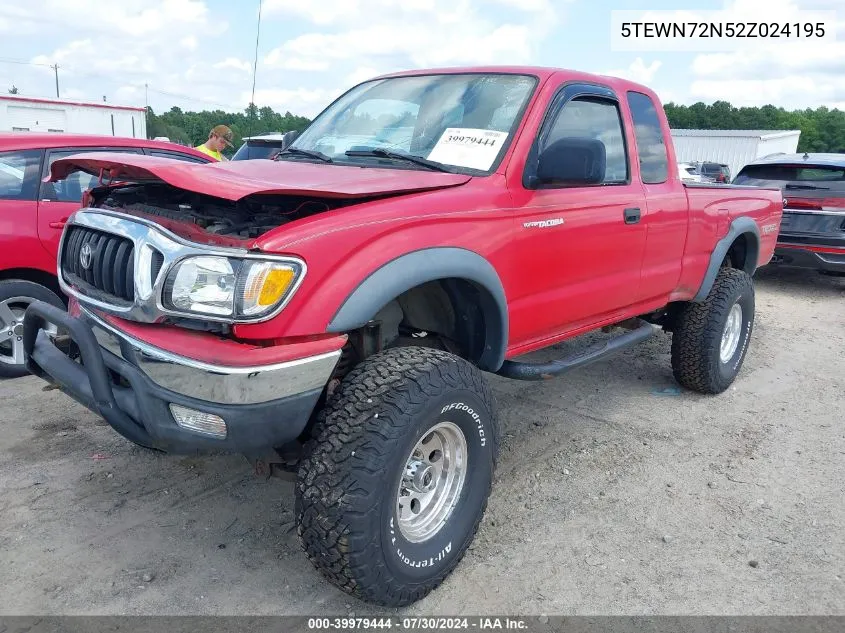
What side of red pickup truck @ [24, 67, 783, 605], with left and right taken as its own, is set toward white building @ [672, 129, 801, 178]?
back

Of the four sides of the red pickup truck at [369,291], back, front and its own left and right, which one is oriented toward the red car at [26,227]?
right

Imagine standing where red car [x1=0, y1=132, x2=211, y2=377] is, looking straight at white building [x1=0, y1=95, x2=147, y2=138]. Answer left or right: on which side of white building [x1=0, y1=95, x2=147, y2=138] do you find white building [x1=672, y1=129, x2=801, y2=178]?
right

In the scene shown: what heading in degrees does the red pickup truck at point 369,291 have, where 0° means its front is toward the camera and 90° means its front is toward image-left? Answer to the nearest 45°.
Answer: approximately 45°

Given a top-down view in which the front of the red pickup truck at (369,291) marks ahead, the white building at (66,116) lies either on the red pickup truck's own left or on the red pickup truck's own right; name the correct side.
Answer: on the red pickup truck's own right

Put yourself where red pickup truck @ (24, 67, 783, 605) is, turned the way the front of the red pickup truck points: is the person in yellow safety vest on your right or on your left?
on your right
